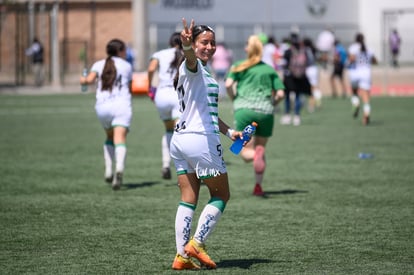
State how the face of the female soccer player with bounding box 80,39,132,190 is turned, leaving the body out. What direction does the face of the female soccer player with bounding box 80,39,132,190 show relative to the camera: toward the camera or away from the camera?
away from the camera

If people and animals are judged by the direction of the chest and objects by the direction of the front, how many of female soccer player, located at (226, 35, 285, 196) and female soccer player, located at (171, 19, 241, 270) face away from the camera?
1

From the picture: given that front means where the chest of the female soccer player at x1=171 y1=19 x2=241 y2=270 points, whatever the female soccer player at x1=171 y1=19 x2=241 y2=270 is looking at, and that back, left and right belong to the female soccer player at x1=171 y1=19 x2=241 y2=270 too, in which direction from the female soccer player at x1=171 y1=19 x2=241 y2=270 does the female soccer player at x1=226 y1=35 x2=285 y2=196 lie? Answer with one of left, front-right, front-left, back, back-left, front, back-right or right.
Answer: left

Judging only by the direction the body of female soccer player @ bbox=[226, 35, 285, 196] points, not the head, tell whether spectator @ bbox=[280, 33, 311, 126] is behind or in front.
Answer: in front

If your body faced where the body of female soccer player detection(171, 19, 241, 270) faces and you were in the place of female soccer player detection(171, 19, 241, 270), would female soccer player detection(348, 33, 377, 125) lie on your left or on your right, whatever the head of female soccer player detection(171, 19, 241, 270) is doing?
on your left

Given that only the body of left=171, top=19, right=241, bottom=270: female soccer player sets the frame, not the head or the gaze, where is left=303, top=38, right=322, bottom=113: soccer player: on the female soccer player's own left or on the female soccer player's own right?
on the female soccer player's own left

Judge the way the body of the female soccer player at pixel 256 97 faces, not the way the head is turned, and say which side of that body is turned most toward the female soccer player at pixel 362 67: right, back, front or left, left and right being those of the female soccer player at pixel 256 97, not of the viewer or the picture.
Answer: front

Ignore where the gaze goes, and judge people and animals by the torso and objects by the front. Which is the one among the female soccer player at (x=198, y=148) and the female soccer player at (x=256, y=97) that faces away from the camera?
the female soccer player at (x=256, y=97)

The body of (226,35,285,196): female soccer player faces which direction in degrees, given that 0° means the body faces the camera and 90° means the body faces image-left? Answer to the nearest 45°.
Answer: approximately 180°
